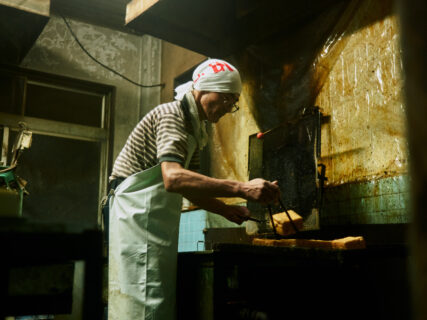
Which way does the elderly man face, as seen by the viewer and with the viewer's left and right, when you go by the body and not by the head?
facing to the right of the viewer

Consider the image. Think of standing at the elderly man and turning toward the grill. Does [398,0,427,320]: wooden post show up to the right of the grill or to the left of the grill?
right

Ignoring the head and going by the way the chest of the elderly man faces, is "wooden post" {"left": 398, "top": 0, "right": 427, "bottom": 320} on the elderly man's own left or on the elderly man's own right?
on the elderly man's own right

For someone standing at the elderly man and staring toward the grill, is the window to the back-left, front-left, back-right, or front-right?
back-left

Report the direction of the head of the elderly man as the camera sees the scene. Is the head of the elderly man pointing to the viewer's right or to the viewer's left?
to the viewer's right

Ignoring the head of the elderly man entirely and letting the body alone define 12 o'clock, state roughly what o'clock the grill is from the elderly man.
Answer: The grill is roughly at 1 o'clock from the elderly man.

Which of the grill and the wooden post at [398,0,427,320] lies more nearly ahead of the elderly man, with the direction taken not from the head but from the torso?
the grill

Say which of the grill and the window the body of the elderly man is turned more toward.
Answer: the grill

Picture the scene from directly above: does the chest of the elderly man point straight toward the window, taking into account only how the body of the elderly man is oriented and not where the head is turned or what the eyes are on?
no

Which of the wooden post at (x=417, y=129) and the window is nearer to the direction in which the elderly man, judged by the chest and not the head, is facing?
the wooden post
